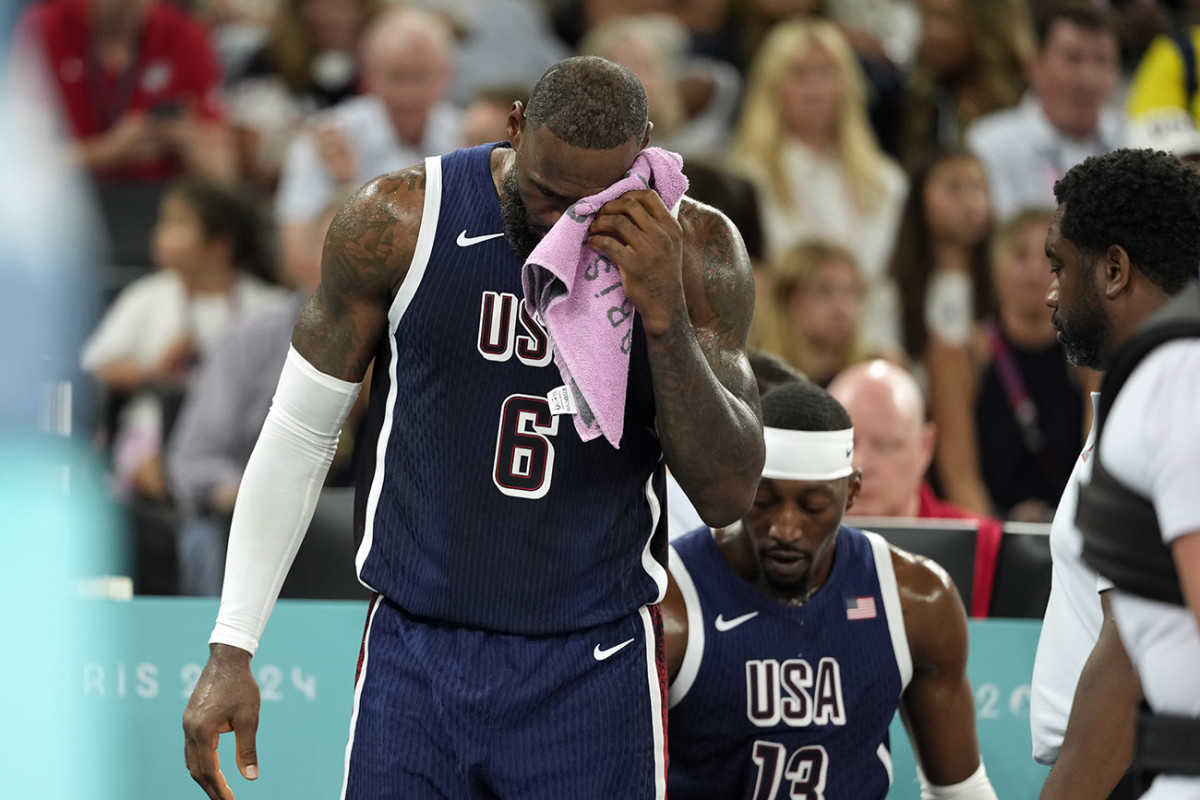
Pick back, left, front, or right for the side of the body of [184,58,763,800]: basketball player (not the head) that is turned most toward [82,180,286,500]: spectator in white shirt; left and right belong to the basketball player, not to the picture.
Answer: back

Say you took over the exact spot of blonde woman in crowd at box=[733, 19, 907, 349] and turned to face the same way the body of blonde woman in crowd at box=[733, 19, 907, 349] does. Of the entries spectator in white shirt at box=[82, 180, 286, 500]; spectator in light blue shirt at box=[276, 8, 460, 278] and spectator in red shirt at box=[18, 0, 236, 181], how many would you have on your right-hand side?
3

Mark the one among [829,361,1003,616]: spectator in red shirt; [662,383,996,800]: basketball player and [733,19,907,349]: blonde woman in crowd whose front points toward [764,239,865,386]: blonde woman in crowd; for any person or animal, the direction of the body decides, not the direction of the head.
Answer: [733,19,907,349]: blonde woman in crowd

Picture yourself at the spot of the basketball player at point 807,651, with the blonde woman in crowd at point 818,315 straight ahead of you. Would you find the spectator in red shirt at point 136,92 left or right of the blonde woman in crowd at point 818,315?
left

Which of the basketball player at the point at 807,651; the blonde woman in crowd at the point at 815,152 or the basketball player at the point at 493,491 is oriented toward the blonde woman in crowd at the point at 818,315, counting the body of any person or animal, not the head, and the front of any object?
the blonde woman in crowd at the point at 815,152

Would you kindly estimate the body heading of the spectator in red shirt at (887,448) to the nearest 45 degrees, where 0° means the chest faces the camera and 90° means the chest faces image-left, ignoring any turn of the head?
approximately 45°

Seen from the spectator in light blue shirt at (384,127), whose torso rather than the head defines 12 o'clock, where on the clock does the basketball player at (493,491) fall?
The basketball player is roughly at 12 o'clock from the spectator in light blue shirt.

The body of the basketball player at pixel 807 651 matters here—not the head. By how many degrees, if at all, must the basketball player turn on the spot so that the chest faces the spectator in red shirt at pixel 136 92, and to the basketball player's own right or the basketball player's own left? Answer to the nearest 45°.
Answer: approximately 135° to the basketball player's own right

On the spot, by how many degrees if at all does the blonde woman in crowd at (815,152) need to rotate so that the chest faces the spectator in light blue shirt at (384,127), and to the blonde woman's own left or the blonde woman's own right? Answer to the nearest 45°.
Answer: approximately 90° to the blonde woman's own right

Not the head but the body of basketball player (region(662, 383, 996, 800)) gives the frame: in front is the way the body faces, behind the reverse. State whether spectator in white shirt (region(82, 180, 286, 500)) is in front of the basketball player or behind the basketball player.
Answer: behind

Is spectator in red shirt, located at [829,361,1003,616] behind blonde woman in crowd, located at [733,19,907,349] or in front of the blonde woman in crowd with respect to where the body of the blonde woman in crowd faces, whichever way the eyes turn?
in front
